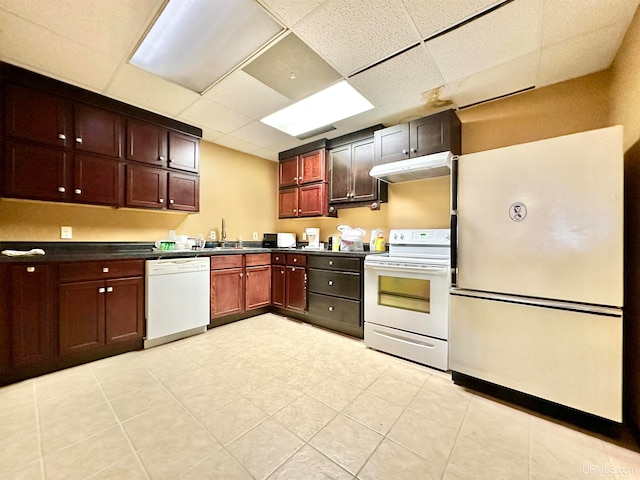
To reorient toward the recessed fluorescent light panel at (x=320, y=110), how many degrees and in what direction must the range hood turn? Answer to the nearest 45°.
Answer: approximately 45° to its right

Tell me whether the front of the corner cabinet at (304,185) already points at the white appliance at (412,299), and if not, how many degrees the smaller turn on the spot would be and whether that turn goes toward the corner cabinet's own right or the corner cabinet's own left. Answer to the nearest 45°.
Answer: approximately 90° to the corner cabinet's own left

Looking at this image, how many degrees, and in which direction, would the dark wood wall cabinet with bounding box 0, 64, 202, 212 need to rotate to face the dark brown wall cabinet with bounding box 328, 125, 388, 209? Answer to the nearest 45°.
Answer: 0° — it already faces it

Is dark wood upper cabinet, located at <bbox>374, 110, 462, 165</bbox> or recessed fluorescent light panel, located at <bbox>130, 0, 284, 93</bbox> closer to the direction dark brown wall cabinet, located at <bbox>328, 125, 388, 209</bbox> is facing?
the recessed fluorescent light panel

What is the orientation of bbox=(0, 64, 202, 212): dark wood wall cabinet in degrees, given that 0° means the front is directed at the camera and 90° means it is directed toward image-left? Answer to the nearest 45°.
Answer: approximately 315°

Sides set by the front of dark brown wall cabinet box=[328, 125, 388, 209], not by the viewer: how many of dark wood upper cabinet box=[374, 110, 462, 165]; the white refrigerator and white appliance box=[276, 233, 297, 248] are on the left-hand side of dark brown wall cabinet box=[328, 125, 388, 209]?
2

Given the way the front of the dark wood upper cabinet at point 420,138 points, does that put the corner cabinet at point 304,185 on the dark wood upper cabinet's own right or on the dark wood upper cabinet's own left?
on the dark wood upper cabinet's own right
